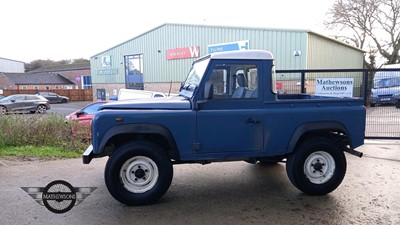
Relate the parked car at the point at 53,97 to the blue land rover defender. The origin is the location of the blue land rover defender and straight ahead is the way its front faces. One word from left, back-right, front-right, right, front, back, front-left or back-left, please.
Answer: front-right

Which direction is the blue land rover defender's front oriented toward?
to the viewer's left

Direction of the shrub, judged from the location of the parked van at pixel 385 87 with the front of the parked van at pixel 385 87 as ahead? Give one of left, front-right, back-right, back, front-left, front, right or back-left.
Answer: front-right

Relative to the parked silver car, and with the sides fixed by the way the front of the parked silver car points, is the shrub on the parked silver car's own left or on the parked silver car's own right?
on the parked silver car's own left

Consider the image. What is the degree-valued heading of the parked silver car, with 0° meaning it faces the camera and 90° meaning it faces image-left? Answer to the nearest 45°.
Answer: approximately 90°

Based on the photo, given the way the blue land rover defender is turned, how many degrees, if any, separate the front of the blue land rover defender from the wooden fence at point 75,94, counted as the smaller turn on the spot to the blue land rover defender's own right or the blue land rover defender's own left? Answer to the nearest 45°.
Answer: approximately 45° to the blue land rover defender's own right

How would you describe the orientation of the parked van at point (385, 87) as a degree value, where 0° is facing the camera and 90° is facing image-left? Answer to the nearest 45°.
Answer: approximately 0°
